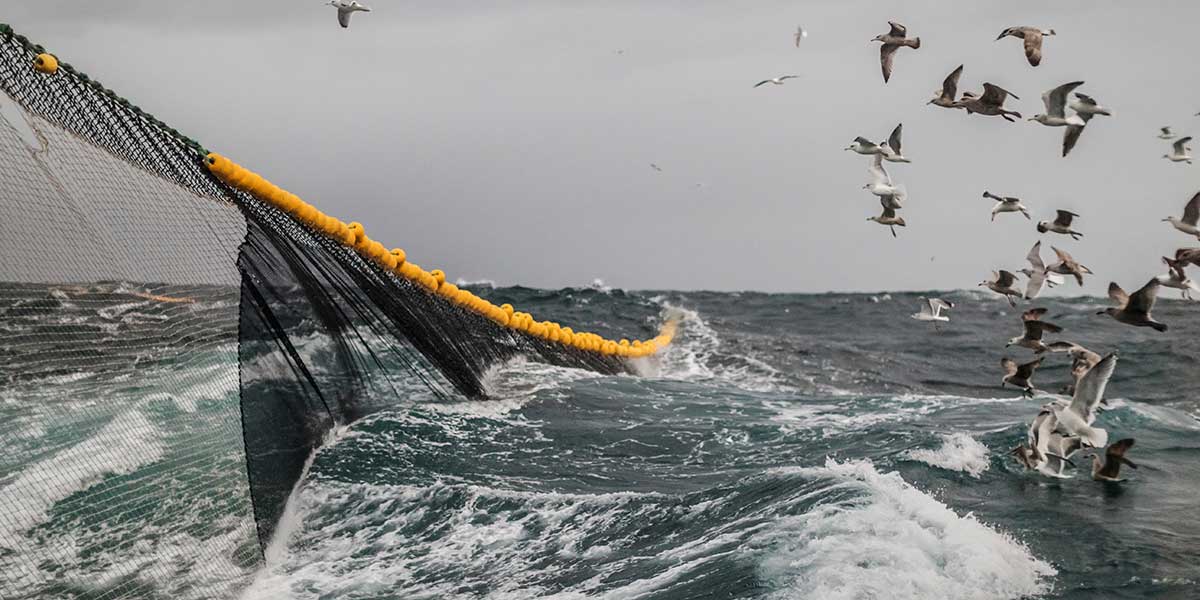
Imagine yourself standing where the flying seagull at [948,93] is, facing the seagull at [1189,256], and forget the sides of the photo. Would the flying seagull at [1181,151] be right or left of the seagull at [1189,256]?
left

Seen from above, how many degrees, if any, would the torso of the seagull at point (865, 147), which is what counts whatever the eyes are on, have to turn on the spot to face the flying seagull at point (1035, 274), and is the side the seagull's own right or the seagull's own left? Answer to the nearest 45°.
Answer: approximately 180°
